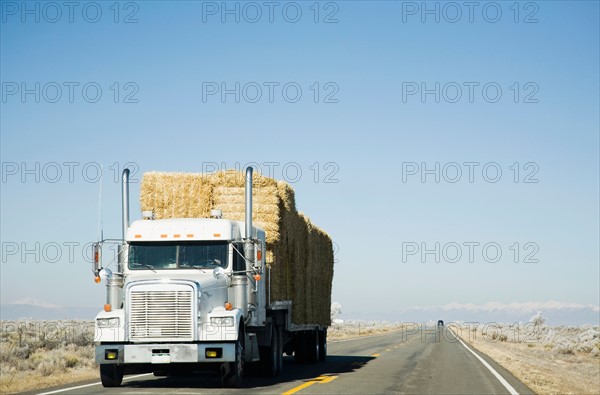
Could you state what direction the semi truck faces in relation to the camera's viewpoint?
facing the viewer
